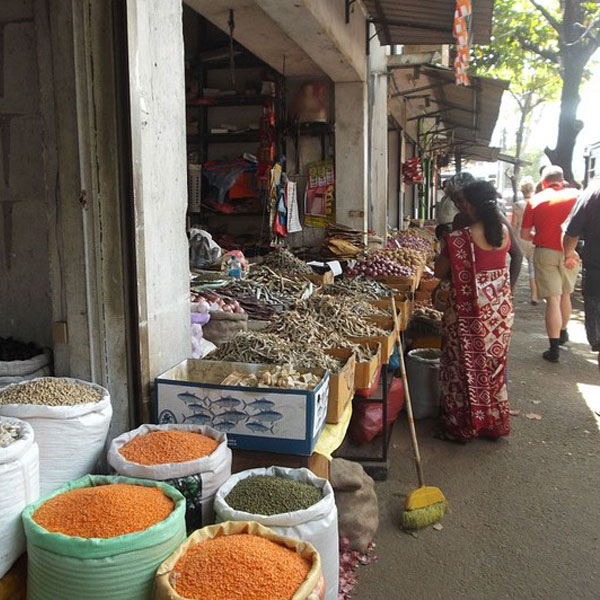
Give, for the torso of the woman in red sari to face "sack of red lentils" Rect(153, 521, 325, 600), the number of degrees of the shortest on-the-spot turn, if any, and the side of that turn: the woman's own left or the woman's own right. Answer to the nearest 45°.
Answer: approximately 135° to the woman's own left

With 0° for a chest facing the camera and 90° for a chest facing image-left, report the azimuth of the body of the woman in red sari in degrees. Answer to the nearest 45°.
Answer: approximately 135°

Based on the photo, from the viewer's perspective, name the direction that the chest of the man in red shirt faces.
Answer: away from the camera

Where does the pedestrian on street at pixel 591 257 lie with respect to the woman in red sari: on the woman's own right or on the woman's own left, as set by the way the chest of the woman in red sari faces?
on the woman's own right
